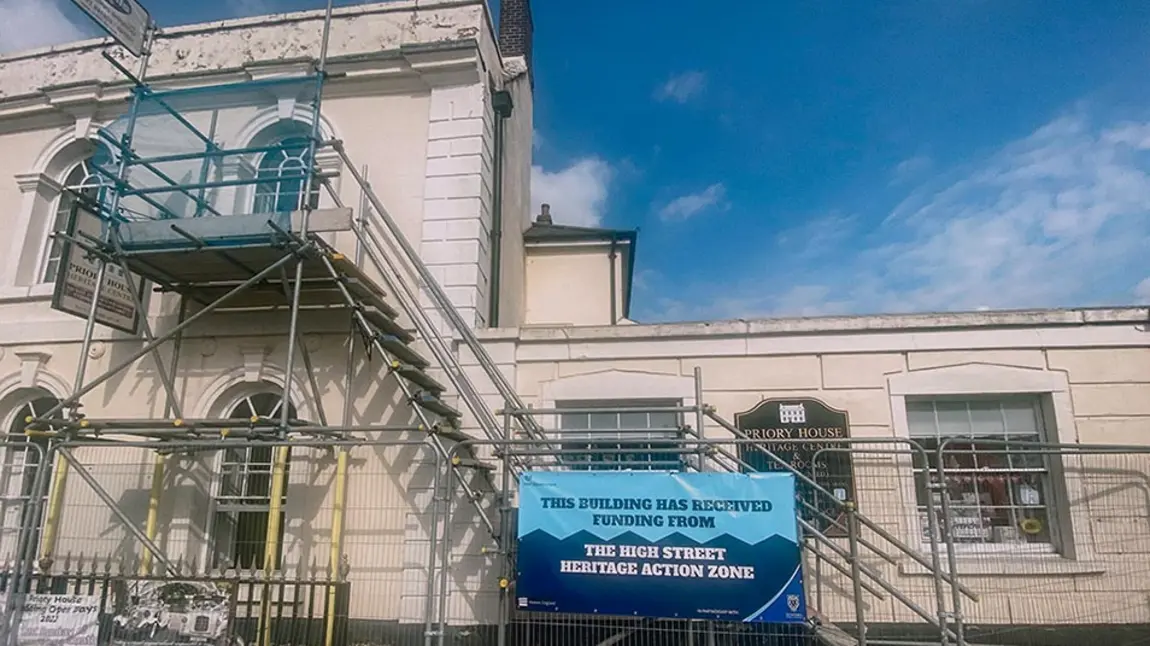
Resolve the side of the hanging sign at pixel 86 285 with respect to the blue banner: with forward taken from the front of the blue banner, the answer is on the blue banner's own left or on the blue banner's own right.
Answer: on the blue banner's own right

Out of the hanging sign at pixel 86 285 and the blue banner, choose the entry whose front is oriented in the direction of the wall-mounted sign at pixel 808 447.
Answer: the hanging sign at pixel 86 285

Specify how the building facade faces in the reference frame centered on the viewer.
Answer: facing the viewer

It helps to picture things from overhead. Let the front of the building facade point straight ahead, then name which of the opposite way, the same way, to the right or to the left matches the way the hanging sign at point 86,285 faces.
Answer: to the left

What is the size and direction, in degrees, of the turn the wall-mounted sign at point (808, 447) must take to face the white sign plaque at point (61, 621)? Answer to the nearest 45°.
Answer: approximately 45° to its right

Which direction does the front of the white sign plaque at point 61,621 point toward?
toward the camera

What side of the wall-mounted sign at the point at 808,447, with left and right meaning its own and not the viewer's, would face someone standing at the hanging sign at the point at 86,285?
right

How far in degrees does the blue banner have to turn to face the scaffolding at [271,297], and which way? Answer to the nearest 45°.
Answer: approximately 90° to its right

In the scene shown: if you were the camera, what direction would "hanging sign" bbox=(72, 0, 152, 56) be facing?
facing the viewer and to the right of the viewer

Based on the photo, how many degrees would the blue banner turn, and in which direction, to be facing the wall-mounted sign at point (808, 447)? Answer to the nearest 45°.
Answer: approximately 135° to its left

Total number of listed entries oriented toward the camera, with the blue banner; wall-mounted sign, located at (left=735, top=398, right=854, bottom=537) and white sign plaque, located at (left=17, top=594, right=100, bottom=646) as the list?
3

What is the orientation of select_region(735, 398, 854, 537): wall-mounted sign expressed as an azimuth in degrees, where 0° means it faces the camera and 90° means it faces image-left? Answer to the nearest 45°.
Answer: approximately 0°

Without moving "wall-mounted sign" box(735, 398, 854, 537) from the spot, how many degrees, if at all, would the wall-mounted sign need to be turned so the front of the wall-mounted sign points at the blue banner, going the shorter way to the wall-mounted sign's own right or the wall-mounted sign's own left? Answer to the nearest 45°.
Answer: approximately 45° to the wall-mounted sign's own right

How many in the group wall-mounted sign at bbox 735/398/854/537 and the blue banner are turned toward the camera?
2

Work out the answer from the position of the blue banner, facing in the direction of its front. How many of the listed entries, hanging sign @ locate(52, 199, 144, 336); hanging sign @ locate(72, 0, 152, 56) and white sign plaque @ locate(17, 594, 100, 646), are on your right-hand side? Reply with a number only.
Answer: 3
